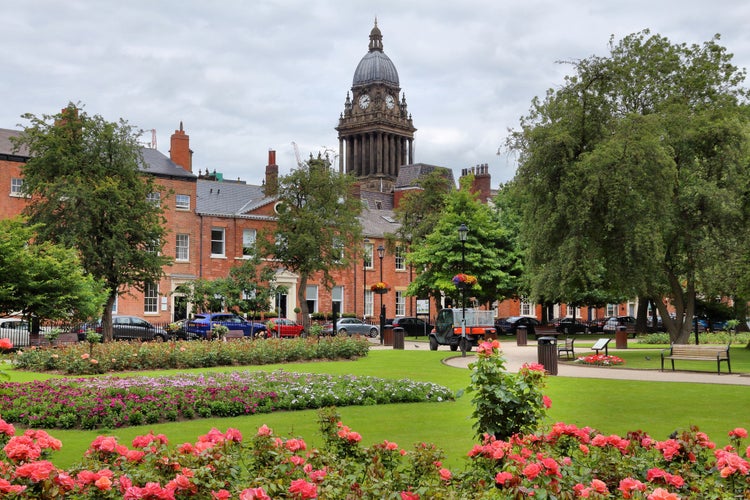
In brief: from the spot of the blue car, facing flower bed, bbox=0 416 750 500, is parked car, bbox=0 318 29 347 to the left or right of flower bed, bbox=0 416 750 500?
right

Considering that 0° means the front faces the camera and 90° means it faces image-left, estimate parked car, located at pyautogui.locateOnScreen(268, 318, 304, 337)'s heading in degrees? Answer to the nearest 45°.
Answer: approximately 270°

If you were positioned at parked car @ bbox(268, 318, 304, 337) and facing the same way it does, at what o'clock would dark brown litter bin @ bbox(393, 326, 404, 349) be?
The dark brown litter bin is roughly at 2 o'clock from the parked car.

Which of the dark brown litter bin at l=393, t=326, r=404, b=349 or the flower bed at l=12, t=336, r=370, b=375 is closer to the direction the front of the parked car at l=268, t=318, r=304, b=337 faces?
the dark brown litter bin

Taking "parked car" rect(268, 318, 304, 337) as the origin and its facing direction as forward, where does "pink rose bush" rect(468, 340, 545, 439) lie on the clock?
The pink rose bush is roughly at 3 o'clock from the parked car.
